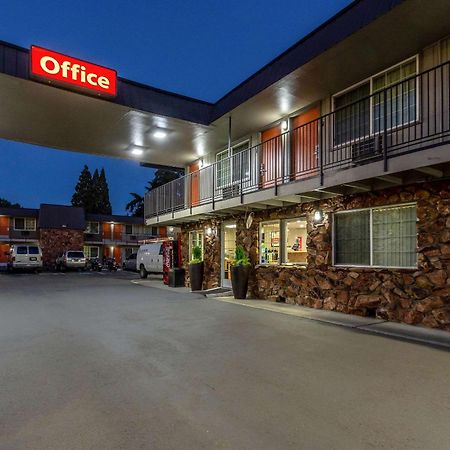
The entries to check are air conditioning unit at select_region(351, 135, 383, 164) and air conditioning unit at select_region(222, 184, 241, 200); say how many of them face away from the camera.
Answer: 0

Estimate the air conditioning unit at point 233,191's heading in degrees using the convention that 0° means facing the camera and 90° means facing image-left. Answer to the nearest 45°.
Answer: approximately 45°

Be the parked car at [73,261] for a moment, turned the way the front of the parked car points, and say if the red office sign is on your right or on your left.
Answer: on your left

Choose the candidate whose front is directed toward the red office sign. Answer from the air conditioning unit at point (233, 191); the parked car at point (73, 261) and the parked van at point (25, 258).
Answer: the air conditioning unit

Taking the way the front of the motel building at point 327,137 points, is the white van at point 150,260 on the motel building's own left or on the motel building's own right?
on the motel building's own right

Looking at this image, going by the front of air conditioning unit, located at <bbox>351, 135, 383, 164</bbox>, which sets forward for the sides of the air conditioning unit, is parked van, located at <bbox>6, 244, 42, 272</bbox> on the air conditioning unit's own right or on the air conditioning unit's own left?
on the air conditioning unit's own right
